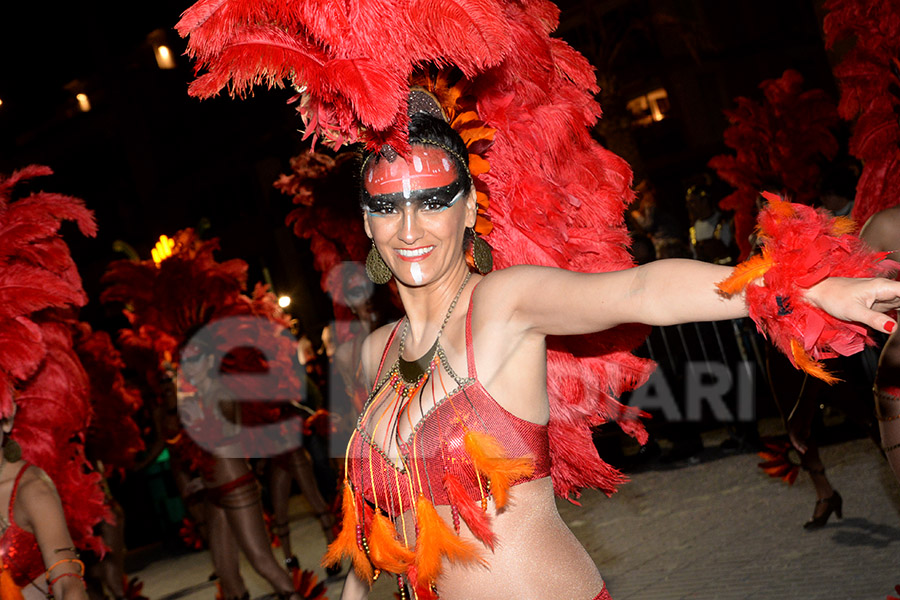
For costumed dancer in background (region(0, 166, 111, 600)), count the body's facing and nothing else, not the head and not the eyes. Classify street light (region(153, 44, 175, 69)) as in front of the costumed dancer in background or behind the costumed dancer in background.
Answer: behind

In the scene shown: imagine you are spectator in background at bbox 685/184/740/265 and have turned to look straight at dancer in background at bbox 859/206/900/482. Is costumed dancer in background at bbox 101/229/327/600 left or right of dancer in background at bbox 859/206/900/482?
right
